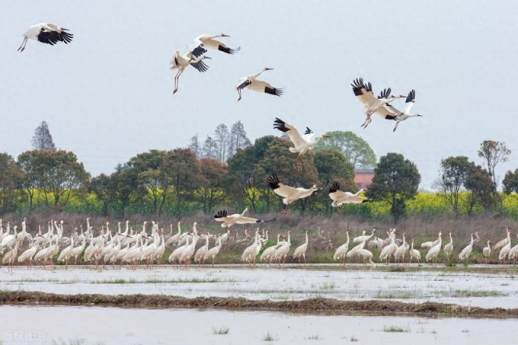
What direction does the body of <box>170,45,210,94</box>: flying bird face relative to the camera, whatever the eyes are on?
to the viewer's right

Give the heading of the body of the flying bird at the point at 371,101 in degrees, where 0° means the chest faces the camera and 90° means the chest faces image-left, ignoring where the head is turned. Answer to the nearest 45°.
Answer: approximately 270°
